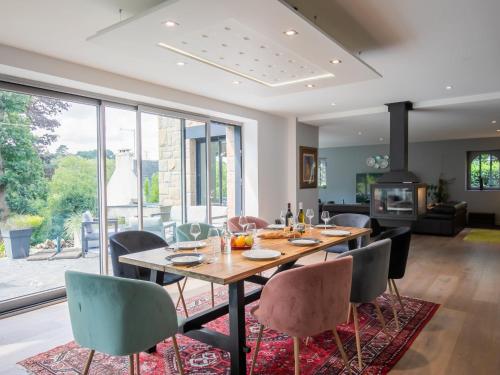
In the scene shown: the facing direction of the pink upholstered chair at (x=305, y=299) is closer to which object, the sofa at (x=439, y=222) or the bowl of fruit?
the bowl of fruit

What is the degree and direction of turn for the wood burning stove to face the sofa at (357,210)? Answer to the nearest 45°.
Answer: approximately 135° to its right

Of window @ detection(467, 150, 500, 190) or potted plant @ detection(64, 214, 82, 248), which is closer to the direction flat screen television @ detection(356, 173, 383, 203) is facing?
the potted plant

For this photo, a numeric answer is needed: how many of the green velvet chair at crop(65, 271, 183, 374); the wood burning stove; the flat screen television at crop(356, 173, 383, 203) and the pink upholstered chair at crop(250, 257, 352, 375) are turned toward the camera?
2

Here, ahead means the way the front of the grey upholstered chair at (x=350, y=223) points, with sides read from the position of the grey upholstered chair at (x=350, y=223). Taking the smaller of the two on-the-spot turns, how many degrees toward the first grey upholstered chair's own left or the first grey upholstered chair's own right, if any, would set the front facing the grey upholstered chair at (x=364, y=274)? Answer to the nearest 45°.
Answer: approximately 45° to the first grey upholstered chair's own left

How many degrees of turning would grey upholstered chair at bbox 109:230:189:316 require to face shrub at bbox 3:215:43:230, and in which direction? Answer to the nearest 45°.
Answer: approximately 180°

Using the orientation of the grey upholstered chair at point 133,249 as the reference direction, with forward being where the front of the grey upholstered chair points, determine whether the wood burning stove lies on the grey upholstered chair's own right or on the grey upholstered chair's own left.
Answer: on the grey upholstered chair's own left

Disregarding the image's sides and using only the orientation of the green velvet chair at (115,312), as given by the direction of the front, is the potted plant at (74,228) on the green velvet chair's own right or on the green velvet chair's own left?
on the green velvet chair's own left

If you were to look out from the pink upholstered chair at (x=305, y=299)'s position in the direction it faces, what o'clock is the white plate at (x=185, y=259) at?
The white plate is roughly at 11 o'clock from the pink upholstered chair.

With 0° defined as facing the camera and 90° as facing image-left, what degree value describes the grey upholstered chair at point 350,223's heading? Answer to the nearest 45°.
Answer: approximately 45°

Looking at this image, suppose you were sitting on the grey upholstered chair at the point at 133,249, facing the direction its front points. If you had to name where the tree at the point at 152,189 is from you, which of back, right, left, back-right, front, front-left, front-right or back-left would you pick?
back-left

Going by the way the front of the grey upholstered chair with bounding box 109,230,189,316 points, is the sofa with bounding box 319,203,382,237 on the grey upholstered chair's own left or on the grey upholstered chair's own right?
on the grey upholstered chair's own left

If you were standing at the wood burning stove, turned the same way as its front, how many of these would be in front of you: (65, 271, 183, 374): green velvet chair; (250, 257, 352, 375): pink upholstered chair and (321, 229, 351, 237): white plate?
3
